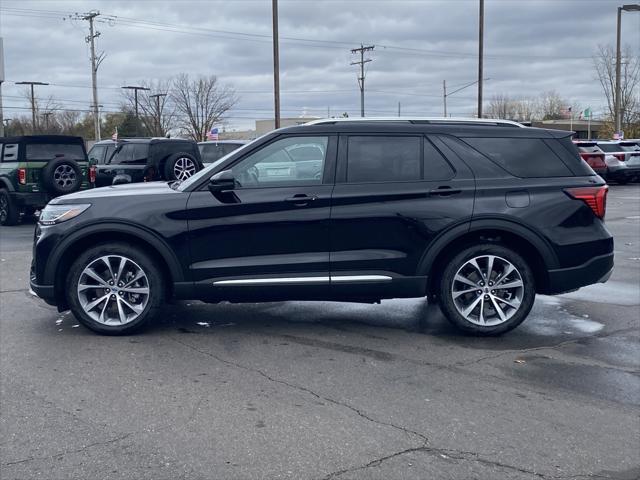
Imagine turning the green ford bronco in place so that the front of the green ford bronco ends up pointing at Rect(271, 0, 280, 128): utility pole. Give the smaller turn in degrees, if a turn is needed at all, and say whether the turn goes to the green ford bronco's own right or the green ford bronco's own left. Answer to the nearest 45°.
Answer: approximately 90° to the green ford bronco's own right

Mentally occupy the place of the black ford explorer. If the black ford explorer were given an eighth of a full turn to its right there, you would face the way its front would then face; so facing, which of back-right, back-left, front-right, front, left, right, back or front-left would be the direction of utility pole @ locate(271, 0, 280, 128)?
front-right

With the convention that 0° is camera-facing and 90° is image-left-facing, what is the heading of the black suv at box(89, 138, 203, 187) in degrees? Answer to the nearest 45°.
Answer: approximately 135°

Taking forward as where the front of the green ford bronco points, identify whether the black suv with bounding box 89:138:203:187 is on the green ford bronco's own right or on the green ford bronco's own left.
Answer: on the green ford bronco's own right

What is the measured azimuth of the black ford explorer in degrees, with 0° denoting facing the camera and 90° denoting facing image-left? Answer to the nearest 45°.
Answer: approximately 90°

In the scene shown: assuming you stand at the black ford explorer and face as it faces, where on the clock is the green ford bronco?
The green ford bronco is roughly at 2 o'clock from the black ford explorer.

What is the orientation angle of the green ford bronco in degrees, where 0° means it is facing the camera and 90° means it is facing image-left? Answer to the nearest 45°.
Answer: approximately 135°
